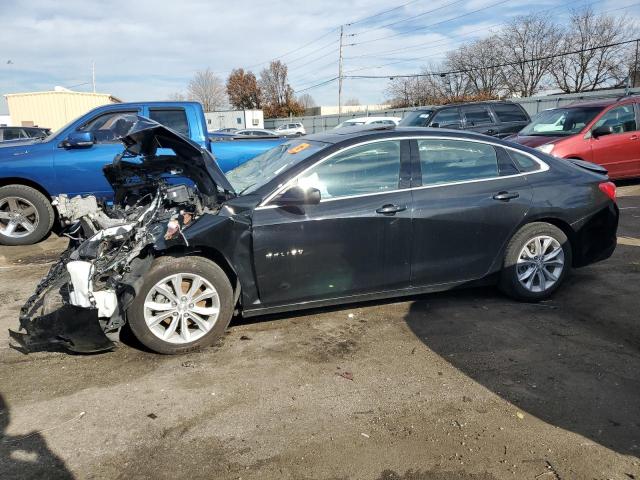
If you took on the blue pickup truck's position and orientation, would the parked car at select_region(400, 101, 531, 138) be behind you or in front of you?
behind

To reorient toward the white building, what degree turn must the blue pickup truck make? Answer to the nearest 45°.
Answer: approximately 90° to its right

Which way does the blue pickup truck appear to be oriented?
to the viewer's left

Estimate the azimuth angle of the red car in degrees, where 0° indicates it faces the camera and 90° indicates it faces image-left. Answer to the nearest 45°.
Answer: approximately 45°

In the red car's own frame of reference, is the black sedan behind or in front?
in front

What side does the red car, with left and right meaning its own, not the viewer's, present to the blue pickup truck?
front

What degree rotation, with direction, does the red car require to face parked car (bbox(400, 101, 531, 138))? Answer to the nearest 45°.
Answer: approximately 90° to its right

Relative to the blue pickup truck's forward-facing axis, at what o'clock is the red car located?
The red car is roughly at 6 o'clock from the blue pickup truck.

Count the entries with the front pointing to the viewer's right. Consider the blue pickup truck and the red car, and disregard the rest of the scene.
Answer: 0
